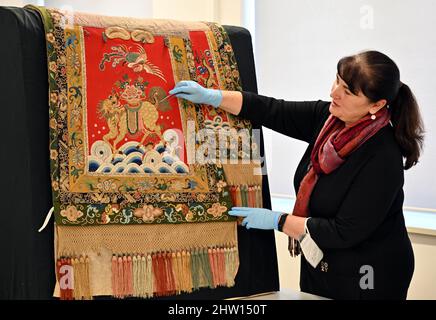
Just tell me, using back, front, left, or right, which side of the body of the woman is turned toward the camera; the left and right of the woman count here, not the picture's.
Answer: left
